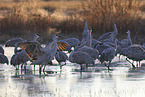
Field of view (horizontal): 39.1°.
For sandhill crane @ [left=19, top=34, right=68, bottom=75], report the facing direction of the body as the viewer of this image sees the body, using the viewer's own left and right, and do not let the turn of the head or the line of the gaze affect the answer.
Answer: facing the viewer and to the right of the viewer

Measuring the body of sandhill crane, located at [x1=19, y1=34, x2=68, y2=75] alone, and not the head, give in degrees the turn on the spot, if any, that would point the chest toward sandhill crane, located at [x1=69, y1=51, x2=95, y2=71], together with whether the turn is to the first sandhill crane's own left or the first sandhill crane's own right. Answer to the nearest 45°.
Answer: approximately 45° to the first sandhill crane's own left
